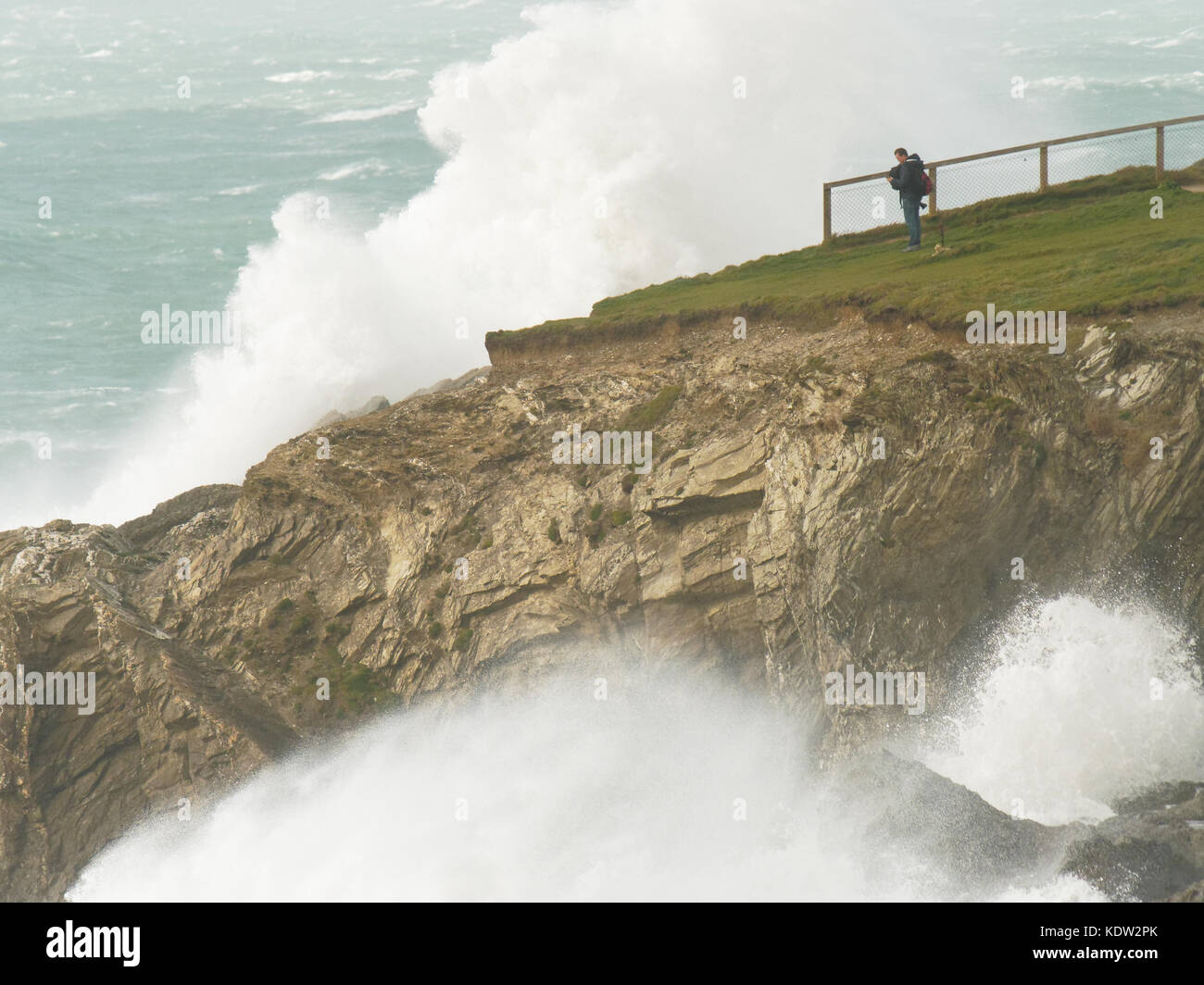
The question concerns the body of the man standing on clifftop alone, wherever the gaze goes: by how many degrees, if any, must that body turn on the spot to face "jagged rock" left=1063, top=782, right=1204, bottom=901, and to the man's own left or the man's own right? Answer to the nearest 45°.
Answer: approximately 90° to the man's own left

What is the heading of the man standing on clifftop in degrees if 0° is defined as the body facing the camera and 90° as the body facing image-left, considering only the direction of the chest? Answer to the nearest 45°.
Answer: approximately 90°
